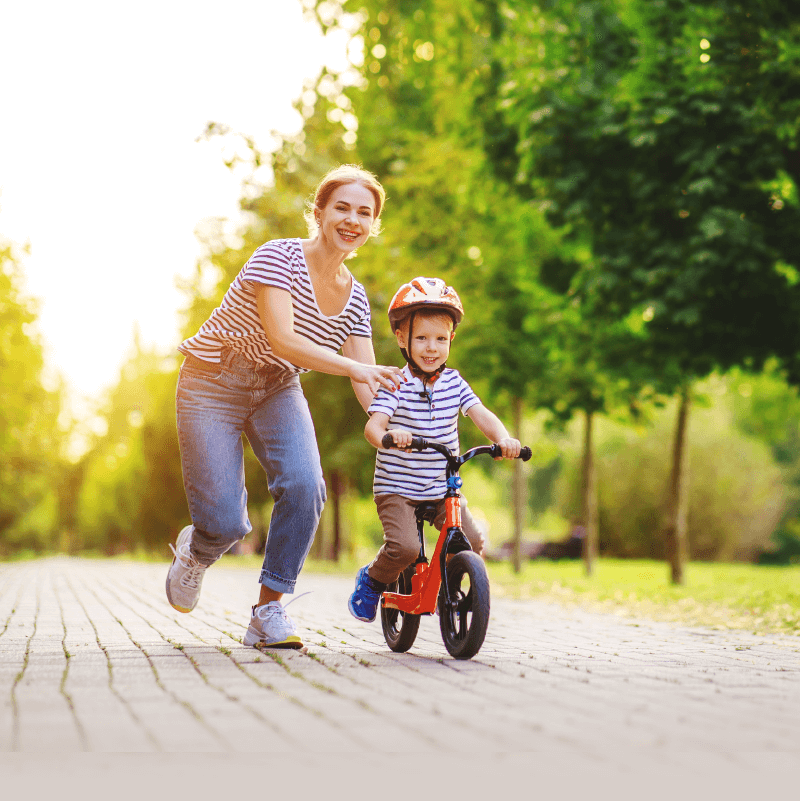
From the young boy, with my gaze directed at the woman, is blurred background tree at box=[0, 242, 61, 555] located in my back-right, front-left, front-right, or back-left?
front-right

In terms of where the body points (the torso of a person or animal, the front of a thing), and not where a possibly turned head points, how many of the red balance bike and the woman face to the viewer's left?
0

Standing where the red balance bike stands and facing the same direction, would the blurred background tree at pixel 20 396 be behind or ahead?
behind

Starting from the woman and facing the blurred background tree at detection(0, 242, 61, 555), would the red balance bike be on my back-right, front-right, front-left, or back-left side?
back-right

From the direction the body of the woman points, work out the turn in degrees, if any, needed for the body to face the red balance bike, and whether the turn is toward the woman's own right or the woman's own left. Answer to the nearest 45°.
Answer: approximately 45° to the woman's own left

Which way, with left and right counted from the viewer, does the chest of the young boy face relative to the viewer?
facing the viewer and to the right of the viewer

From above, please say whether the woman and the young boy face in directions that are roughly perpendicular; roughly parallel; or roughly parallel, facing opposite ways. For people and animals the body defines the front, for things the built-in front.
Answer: roughly parallel

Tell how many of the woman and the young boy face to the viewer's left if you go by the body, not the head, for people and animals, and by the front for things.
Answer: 0

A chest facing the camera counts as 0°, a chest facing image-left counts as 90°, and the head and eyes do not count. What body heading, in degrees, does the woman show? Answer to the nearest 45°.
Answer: approximately 315°

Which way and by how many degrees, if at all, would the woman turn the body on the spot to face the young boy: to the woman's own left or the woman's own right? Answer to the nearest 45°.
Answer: approximately 45° to the woman's own left
